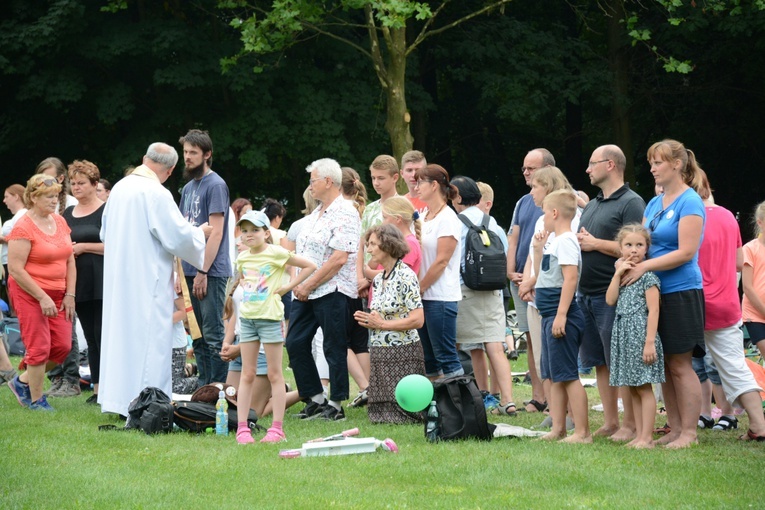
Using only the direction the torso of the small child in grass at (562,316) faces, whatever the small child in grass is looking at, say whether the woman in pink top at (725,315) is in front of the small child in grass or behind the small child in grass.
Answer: behind

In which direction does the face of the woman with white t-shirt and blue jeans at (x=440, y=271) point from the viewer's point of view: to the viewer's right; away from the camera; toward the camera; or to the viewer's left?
to the viewer's left

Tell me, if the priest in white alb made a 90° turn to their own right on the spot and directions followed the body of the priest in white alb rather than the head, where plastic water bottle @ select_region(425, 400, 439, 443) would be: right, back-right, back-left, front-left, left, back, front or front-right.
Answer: front

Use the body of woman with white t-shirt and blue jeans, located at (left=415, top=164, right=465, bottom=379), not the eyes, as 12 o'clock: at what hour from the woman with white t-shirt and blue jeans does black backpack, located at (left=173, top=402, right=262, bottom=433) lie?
The black backpack is roughly at 11 o'clock from the woman with white t-shirt and blue jeans.

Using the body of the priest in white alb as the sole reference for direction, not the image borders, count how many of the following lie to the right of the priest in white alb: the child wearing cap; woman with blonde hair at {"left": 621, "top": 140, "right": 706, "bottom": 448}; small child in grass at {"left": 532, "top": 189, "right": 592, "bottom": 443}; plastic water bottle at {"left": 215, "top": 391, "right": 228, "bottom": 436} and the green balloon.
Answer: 5

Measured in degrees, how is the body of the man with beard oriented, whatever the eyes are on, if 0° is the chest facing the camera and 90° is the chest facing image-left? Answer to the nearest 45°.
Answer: approximately 45°

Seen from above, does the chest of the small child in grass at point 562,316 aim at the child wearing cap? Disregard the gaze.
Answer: yes

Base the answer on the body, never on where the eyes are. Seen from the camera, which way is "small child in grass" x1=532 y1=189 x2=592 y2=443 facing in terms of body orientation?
to the viewer's left

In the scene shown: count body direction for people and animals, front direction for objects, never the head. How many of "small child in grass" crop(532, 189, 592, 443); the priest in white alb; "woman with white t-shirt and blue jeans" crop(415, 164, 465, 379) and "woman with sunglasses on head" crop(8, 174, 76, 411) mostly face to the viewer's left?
2

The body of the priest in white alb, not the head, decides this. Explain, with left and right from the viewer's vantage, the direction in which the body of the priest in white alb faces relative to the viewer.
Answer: facing away from the viewer and to the right of the viewer

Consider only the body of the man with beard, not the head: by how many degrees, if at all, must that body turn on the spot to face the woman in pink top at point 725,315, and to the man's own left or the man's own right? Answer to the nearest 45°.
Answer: approximately 90° to the man's own left

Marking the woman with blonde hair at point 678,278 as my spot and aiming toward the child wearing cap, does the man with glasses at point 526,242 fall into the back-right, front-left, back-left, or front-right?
front-right

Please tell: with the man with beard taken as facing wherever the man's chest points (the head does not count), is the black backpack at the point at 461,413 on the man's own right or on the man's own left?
on the man's own left

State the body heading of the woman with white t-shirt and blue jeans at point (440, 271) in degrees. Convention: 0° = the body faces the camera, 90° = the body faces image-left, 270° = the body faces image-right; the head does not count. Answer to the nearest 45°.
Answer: approximately 90°

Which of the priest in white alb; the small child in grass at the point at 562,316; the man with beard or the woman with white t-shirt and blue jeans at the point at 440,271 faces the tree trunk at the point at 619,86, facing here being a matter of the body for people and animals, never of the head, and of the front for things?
the priest in white alb
